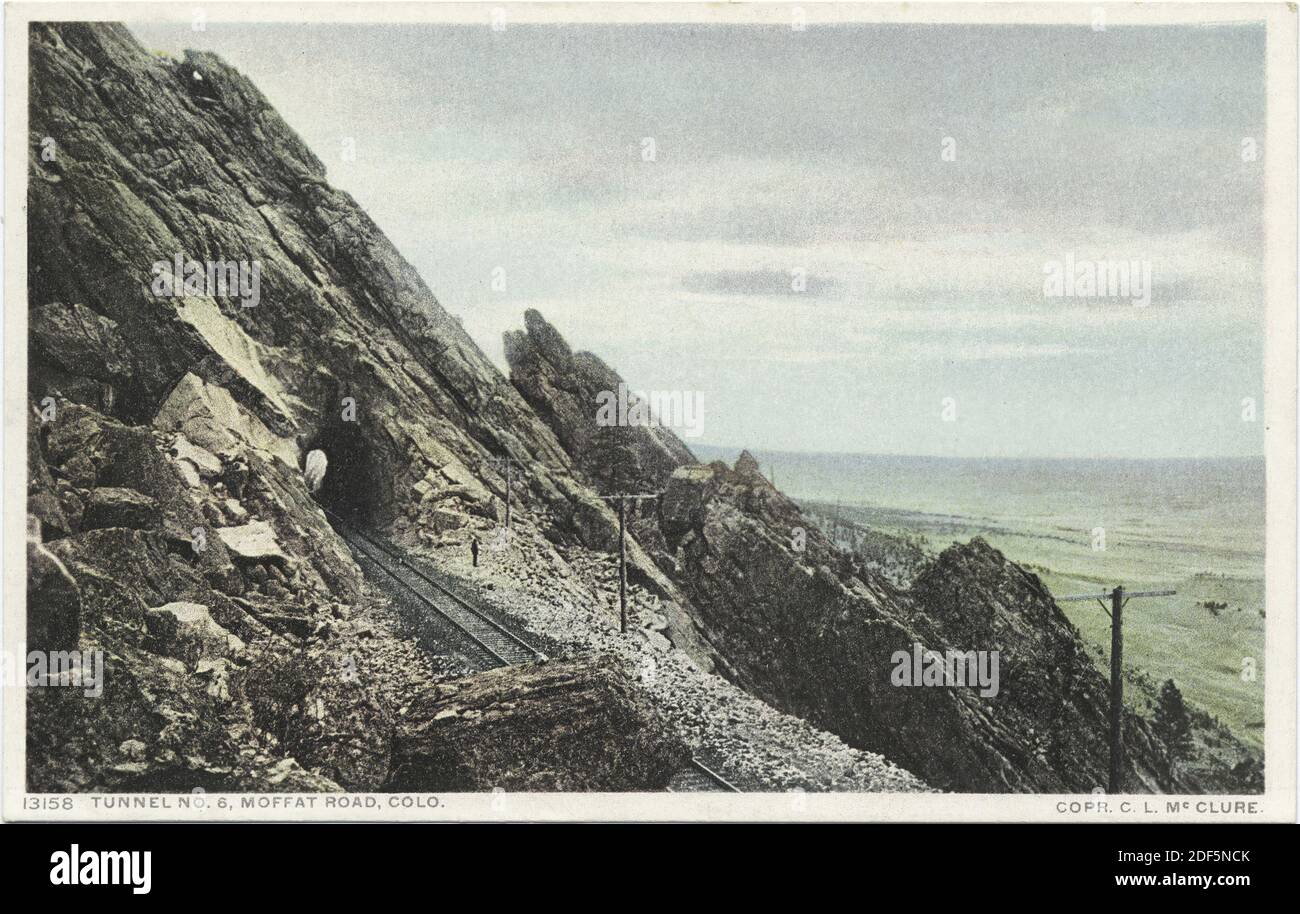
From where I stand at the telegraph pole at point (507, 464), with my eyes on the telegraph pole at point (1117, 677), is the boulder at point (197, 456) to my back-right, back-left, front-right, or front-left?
back-right
